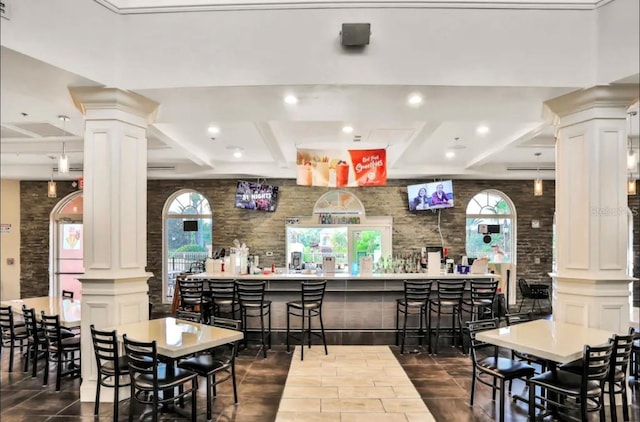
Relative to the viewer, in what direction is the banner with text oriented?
toward the camera

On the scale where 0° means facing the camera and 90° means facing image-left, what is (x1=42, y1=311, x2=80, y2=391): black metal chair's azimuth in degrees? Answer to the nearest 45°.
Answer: approximately 225°

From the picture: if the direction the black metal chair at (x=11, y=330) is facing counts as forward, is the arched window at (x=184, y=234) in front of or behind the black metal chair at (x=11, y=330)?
in front

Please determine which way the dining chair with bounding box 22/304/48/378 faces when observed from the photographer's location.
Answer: facing away from the viewer and to the right of the viewer

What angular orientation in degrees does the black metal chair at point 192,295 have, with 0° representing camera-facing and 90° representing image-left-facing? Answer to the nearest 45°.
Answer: approximately 180°

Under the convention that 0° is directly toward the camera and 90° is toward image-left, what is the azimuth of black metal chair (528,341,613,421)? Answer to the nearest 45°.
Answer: approximately 135°

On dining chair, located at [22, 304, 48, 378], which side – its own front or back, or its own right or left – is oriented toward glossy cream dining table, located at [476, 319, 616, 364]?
right

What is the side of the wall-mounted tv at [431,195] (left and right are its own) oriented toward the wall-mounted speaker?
front
